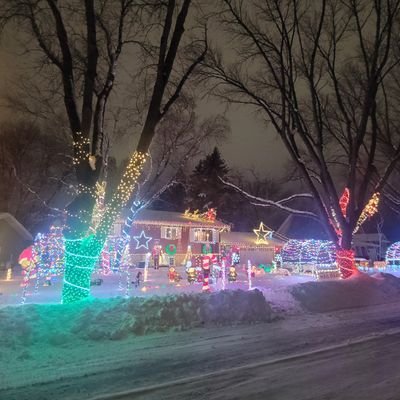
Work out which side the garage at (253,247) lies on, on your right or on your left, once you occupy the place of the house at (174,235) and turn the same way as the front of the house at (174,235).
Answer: on your left

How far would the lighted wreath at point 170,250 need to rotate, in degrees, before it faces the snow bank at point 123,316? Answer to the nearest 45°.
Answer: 0° — it already faces it

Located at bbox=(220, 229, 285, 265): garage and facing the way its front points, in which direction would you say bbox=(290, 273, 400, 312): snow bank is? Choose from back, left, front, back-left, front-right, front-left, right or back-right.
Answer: front

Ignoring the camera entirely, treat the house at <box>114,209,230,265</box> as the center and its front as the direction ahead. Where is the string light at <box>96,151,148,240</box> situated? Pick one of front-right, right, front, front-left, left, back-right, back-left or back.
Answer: front

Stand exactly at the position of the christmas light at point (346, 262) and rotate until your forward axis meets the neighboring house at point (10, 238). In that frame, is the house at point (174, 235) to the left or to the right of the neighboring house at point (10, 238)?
right

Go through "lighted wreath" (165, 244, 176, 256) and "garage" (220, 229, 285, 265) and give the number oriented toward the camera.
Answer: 2

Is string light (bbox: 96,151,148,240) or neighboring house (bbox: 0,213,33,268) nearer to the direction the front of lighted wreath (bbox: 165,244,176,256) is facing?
the string light

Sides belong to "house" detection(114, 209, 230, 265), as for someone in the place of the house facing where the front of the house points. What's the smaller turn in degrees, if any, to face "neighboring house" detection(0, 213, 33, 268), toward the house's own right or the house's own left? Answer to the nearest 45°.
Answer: approximately 90° to the house's own right

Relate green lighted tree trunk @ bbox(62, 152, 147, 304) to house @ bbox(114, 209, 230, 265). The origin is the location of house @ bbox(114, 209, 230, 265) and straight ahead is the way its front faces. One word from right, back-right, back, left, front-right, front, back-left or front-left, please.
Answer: front

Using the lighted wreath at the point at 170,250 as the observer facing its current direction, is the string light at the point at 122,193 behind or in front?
in front

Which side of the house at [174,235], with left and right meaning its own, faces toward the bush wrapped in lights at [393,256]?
left

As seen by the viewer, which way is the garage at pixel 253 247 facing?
toward the camera

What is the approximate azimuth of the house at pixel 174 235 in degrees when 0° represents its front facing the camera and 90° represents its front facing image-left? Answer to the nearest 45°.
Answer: approximately 0°

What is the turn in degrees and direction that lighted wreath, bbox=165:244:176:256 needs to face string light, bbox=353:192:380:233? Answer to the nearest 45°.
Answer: approximately 45° to its left

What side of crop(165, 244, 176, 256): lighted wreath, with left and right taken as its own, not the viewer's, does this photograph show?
front
